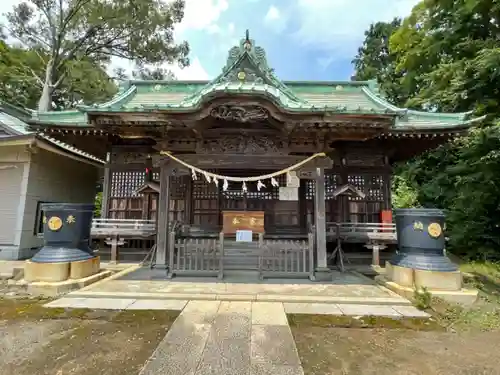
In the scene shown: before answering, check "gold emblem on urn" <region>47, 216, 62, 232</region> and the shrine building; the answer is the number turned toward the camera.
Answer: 2

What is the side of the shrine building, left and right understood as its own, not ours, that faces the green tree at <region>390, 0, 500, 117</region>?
left

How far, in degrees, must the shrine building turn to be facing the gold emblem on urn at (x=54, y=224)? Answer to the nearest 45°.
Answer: approximately 90° to its right

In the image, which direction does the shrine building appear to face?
toward the camera

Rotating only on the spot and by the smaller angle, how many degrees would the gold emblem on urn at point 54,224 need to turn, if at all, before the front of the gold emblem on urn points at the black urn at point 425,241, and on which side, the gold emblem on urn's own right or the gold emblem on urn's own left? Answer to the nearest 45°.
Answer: approximately 45° to the gold emblem on urn's own left

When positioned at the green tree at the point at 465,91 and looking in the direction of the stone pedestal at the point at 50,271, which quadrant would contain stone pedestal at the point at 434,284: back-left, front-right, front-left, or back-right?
front-left

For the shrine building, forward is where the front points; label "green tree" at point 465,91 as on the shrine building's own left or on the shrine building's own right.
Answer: on the shrine building's own left

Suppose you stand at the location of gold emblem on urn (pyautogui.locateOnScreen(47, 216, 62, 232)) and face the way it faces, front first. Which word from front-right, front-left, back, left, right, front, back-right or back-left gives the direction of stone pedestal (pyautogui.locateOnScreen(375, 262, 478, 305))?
front-left

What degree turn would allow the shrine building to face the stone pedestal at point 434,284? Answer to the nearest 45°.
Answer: approximately 45° to its left

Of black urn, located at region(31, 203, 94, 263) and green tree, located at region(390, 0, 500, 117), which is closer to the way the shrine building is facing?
the black urn

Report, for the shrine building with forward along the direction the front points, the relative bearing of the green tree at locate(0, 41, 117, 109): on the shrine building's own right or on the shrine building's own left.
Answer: on the shrine building's own right

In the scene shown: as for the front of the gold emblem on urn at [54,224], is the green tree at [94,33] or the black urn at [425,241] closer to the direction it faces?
the black urn
